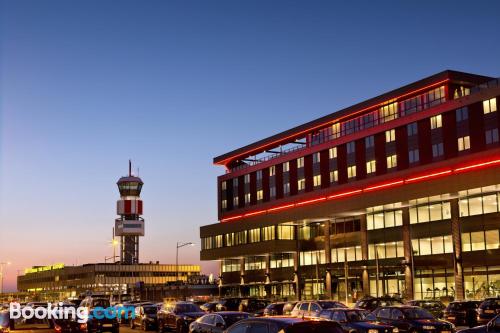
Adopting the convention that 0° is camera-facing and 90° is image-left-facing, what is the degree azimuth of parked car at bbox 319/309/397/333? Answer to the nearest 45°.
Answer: approximately 315°

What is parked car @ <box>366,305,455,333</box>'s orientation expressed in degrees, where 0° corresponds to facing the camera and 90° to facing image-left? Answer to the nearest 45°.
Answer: approximately 315°

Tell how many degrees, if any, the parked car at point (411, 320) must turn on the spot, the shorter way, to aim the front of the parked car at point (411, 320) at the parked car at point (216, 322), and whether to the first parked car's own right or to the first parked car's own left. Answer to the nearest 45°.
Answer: approximately 90° to the first parked car's own right

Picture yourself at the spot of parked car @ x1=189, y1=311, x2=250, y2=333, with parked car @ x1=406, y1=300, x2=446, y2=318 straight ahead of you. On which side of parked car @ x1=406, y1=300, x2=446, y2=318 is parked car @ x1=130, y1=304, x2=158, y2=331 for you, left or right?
left
